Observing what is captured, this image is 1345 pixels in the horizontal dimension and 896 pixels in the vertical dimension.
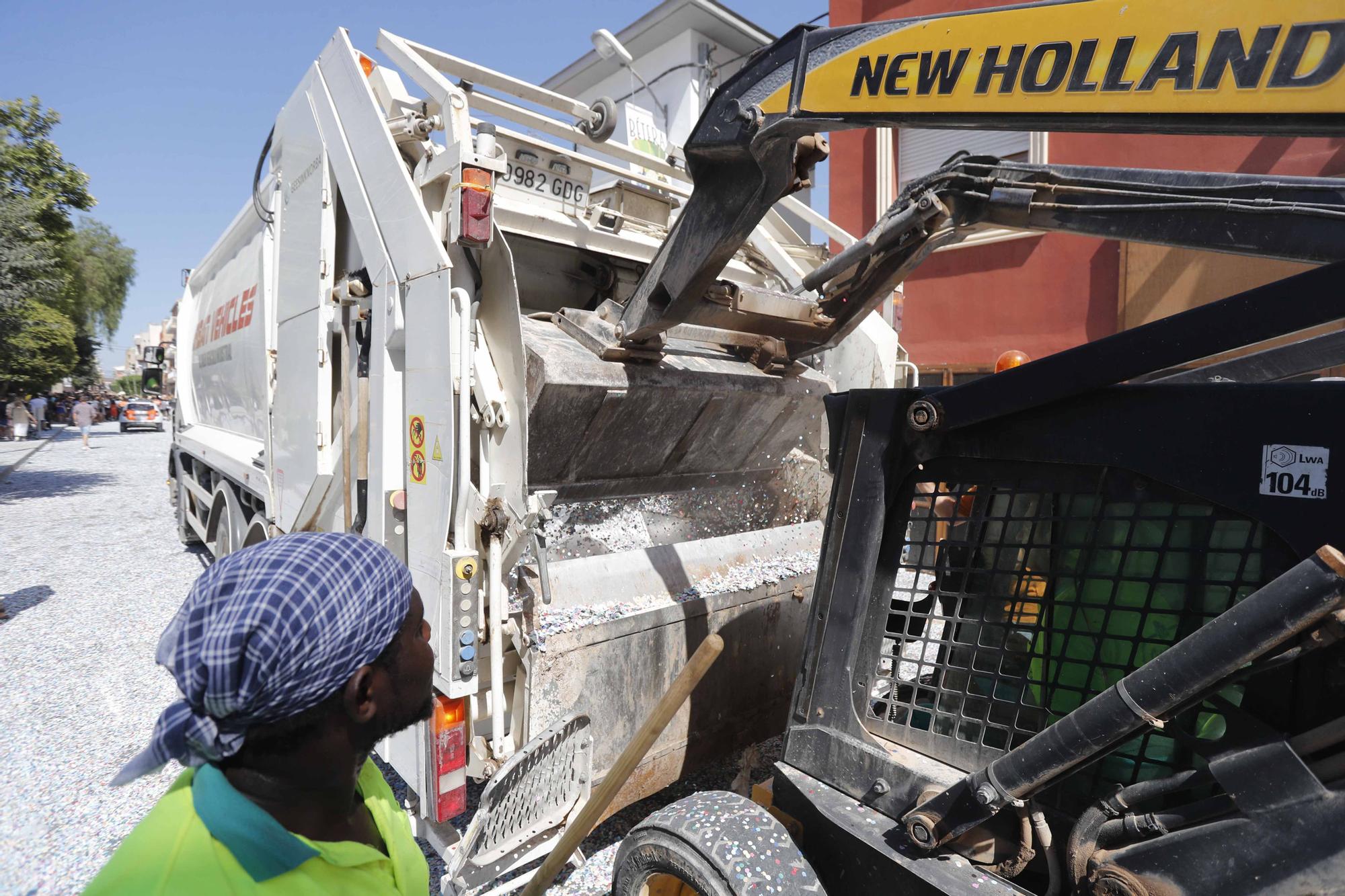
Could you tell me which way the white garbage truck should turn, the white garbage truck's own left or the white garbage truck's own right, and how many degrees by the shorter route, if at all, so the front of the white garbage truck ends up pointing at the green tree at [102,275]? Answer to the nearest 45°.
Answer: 0° — it already faces it

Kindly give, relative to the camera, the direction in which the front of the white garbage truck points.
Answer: facing away from the viewer and to the left of the viewer

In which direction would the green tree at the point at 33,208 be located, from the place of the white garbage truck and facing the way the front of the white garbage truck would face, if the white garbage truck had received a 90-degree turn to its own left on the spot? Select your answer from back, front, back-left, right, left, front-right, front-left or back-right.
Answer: right

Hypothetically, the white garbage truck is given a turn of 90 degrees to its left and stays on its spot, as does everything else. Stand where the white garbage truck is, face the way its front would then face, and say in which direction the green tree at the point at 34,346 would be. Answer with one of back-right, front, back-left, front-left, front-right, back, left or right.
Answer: right

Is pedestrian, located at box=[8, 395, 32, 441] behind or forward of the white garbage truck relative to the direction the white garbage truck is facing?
forward

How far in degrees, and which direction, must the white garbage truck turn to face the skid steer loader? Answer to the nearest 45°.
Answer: approximately 180°
